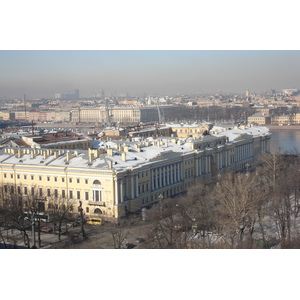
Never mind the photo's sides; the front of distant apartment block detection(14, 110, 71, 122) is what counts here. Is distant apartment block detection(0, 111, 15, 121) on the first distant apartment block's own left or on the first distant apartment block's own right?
on the first distant apartment block's own right

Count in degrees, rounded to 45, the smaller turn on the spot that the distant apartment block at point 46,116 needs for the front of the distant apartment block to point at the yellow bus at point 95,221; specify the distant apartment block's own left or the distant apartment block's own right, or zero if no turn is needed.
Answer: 0° — it already faces it

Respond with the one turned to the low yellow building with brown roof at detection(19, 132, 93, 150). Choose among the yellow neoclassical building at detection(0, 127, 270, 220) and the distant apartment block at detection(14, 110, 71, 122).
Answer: the distant apartment block at detection(14, 110, 71, 122)

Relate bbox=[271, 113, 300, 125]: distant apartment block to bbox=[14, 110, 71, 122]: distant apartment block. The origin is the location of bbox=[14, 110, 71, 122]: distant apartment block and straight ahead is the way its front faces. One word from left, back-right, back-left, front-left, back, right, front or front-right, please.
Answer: front-left

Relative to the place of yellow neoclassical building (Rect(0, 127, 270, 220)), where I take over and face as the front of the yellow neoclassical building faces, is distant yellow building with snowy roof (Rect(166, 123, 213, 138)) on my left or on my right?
on my left

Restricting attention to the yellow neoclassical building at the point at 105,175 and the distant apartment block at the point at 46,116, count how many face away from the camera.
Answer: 0

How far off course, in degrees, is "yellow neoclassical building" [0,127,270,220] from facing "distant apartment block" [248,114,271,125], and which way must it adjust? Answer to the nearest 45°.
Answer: approximately 135° to its left

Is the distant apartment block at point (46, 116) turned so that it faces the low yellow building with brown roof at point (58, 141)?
yes

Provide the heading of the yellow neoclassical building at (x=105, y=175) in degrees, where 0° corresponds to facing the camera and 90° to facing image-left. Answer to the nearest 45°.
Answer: approximately 315°

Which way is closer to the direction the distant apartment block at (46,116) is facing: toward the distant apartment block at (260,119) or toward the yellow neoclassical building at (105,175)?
the yellow neoclassical building

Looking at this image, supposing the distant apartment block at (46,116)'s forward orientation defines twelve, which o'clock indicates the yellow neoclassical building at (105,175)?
The yellow neoclassical building is roughly at 12 o'clock from the distant apartment block.

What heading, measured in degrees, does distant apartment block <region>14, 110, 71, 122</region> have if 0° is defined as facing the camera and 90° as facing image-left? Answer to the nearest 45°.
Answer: approximately 0°

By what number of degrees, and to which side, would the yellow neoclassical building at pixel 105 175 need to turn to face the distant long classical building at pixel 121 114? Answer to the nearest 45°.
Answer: approximately 135° to its left
